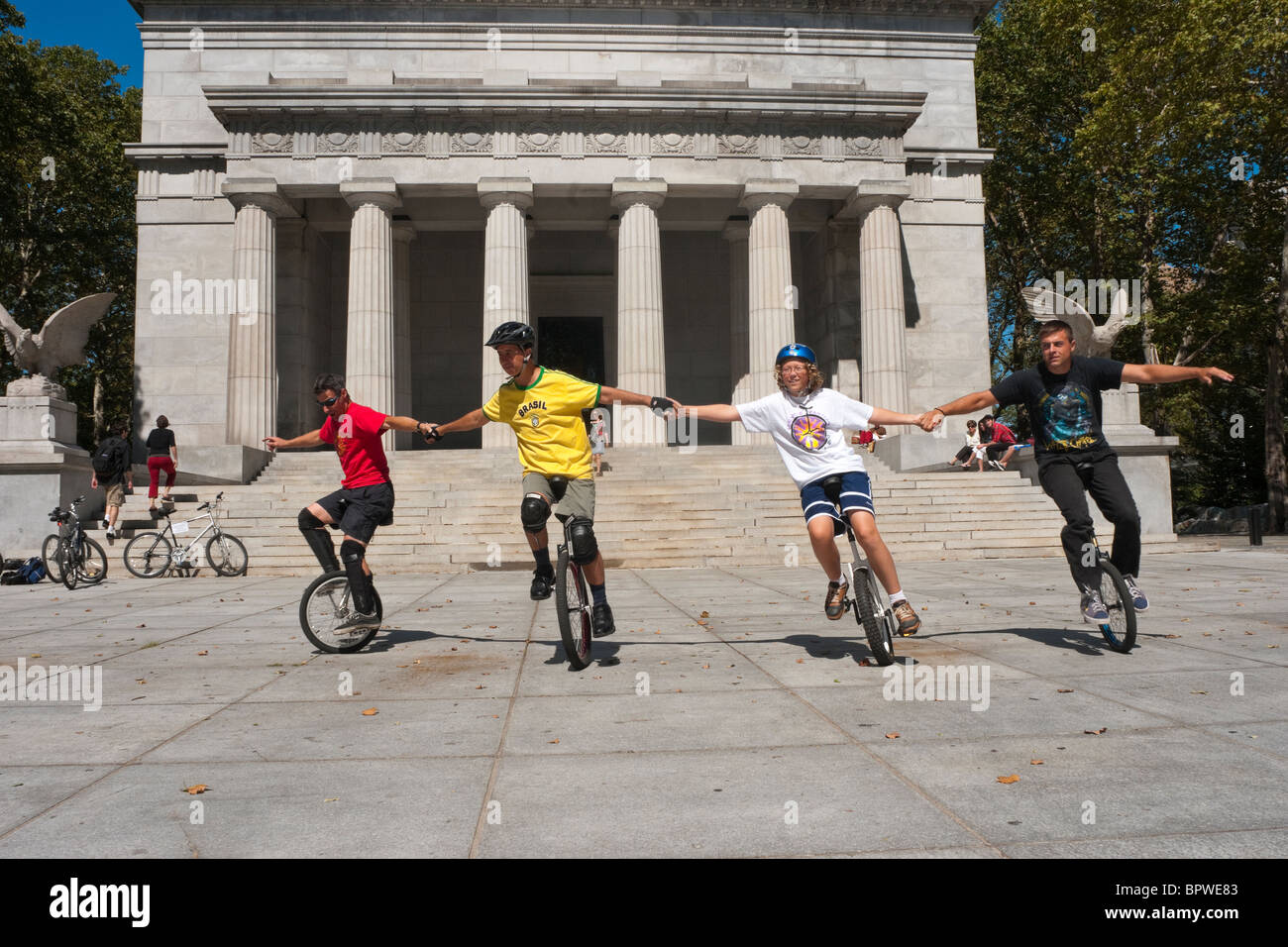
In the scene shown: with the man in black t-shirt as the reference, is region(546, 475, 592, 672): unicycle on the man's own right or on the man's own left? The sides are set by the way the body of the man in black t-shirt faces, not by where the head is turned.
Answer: on the man's own right

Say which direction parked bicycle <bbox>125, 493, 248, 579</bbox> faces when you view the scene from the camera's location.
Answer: facing to the right of the viewer

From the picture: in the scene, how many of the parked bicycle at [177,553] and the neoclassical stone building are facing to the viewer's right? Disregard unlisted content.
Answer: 1

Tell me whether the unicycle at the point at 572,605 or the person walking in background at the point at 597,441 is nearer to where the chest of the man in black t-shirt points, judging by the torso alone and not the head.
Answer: the unicycle

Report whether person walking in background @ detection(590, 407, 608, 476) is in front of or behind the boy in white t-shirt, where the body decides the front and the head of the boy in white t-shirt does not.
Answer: behind

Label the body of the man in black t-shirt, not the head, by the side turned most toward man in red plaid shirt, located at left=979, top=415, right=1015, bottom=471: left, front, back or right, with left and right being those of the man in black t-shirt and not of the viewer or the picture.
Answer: back

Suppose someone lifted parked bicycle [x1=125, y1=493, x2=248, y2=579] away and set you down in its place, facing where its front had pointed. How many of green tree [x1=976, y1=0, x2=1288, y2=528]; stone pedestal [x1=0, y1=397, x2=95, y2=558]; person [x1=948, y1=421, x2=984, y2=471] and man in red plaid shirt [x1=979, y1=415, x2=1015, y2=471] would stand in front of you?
3

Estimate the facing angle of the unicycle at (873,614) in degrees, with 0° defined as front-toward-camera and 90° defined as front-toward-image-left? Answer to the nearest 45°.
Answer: approximately 0°

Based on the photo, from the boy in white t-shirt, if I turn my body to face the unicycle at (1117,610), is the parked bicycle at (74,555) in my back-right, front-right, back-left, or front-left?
back-left
